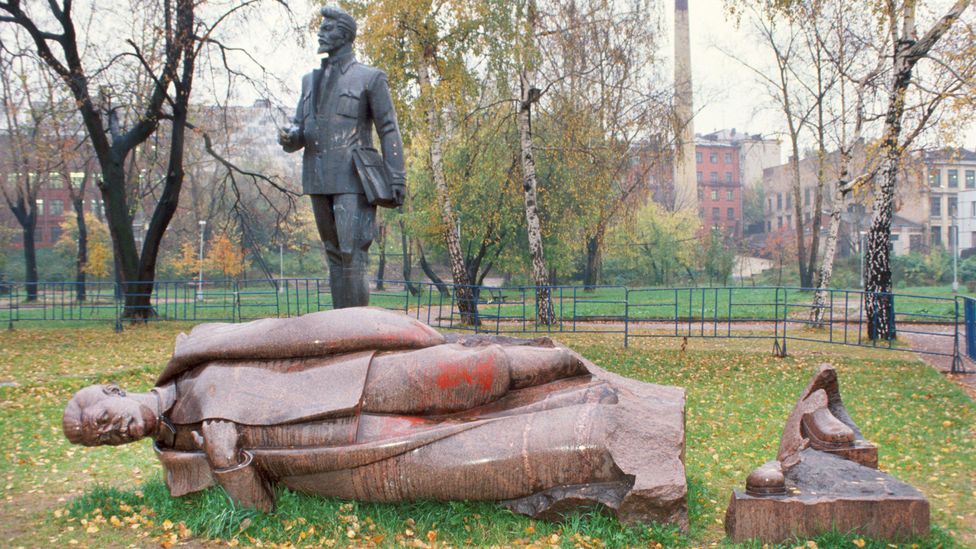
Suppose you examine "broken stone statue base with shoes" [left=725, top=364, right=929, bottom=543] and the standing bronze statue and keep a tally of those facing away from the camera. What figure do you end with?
0

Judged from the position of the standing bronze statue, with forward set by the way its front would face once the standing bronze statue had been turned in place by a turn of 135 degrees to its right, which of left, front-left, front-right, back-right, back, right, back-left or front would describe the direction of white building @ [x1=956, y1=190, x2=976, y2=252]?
front-right

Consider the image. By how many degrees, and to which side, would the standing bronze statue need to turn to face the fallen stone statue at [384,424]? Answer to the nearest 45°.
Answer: approximately 45° to its left

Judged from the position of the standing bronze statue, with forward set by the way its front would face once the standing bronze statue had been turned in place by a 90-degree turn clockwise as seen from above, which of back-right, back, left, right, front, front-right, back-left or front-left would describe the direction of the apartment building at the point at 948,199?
right
